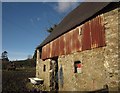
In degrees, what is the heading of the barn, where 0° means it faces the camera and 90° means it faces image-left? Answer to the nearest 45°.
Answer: approximately 45°
